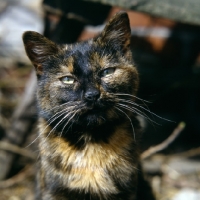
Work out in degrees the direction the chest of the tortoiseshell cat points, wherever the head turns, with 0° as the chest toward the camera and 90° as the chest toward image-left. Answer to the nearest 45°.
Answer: approximately 0°
